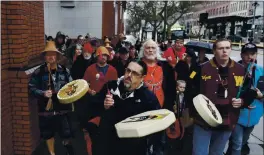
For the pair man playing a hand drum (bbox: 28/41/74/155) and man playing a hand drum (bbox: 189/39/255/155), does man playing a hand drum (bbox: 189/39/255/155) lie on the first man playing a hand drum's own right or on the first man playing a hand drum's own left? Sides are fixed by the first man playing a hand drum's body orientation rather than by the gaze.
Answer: on the first man playing a hand drum's own left

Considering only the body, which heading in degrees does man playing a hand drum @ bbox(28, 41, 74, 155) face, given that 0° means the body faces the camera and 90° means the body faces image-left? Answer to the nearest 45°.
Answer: approximately 0°

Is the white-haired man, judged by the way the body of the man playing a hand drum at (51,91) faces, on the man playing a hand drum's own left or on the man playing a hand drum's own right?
on the man playing a hand drum's own left
